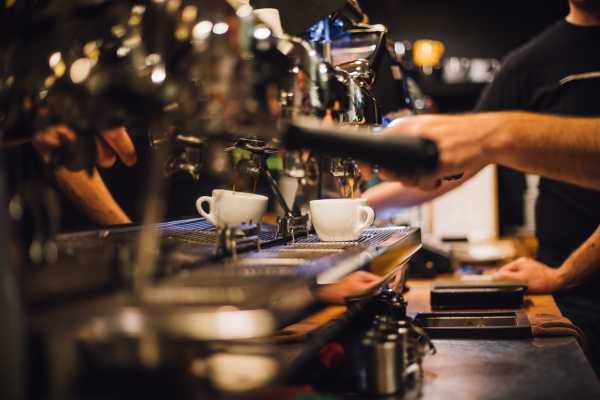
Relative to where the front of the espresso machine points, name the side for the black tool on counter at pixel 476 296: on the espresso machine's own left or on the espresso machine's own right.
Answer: on the espresso machine's own left

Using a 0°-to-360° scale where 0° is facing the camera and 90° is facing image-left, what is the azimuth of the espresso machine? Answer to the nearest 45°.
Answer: approximately 315°
